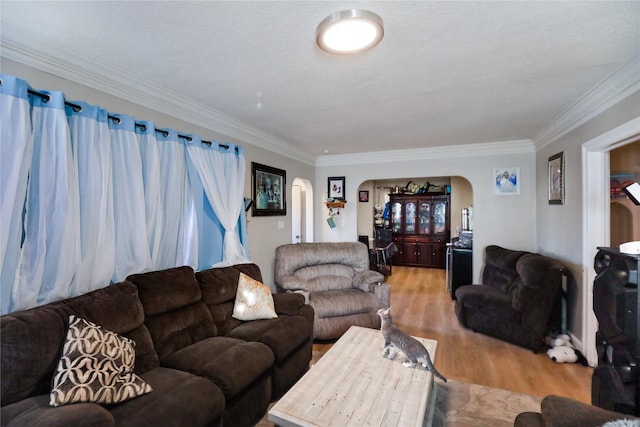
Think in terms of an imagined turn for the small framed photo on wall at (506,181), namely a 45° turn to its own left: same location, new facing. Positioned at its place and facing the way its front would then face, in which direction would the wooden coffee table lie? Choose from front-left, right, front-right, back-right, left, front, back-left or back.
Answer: front-right

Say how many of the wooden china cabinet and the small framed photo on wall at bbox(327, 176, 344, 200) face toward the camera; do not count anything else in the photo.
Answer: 2

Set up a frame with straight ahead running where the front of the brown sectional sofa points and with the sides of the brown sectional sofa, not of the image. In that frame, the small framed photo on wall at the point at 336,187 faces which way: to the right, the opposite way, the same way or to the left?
to the right

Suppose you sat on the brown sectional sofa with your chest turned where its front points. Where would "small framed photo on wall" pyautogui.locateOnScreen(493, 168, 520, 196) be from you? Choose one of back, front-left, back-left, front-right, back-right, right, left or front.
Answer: front-left

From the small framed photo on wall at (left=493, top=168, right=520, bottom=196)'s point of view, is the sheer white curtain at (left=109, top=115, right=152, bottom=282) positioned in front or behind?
in front

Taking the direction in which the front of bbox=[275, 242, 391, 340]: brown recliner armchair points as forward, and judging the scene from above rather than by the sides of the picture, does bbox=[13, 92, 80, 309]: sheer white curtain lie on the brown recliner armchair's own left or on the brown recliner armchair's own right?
on the brown recliner armchair's own right

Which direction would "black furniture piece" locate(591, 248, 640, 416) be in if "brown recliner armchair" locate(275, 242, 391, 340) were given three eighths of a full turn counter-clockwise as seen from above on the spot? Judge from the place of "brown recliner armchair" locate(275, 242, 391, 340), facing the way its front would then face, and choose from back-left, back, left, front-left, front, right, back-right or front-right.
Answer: back-right

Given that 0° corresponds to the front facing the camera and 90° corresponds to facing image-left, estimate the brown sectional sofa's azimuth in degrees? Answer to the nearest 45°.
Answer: approximately 315°

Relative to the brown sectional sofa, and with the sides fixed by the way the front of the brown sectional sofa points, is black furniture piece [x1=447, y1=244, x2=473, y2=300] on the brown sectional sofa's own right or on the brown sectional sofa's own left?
on the brown sectional sofa's own left

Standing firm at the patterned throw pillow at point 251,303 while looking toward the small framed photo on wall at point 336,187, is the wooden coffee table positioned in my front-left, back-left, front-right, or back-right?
back-right

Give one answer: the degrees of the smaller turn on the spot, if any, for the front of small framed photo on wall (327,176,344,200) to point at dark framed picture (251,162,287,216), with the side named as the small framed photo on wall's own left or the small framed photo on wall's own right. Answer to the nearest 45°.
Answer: approximately 45° to the small framed photo on wall's own right

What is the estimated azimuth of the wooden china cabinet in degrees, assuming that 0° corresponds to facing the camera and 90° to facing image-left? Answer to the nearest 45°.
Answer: approximately 0°

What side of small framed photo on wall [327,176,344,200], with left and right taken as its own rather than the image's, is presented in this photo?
front

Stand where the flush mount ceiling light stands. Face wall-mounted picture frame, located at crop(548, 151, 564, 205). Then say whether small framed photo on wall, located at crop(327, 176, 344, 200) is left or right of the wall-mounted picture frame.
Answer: left
